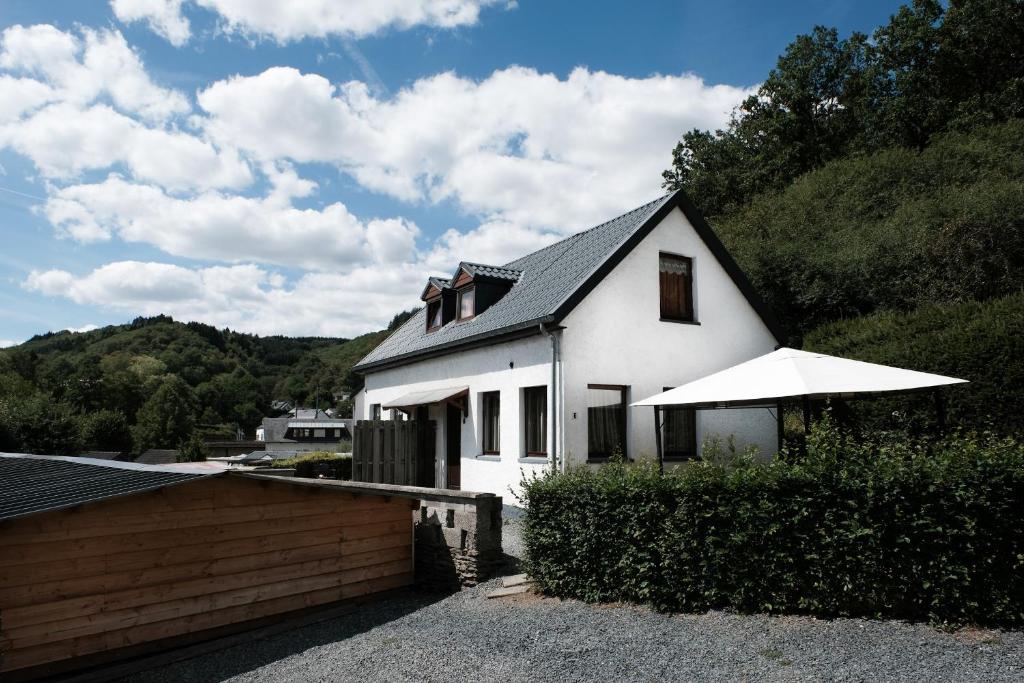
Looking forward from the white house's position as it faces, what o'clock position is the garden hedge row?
The garden hedge row is roughly at 10 o'clock from the white house.

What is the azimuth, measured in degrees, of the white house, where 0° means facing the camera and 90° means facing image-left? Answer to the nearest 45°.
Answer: approximately 45°

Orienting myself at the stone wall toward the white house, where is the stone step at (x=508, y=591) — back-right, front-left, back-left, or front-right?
back-right

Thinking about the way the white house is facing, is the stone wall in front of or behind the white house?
in front

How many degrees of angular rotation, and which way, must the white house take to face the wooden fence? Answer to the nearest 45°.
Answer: approximately 45° to its right

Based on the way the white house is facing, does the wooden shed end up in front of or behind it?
in front

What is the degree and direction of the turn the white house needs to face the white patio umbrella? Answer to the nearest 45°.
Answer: approximately 90° to its left
